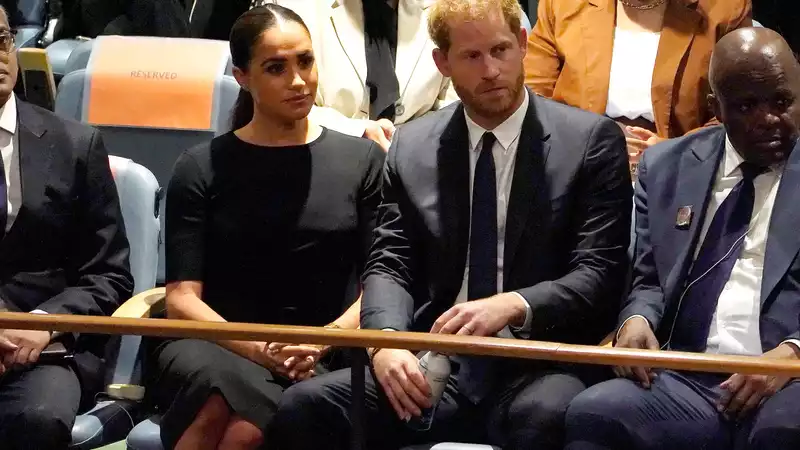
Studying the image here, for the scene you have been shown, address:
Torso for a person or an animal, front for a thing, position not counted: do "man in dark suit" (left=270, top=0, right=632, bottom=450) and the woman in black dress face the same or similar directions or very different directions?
same or similar directions

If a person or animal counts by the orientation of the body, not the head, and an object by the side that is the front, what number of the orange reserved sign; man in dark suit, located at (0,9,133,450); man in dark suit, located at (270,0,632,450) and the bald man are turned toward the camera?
4

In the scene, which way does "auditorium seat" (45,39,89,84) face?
toward the camera

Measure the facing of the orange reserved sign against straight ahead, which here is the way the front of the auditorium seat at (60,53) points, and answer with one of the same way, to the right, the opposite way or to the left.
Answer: the same way

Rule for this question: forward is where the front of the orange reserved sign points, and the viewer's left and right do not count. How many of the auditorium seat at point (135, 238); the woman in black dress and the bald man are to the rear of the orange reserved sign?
0

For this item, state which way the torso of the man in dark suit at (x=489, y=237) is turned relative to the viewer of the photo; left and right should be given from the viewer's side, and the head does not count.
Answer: facing the viewer

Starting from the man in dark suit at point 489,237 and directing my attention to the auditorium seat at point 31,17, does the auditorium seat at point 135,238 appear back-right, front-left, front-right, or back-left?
front-left

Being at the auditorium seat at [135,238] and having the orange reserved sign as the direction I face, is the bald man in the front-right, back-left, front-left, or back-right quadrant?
back-right

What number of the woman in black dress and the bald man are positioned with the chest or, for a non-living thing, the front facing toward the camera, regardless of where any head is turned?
2

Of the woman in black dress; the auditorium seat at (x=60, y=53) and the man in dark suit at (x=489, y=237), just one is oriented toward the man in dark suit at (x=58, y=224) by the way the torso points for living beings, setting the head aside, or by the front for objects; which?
the auditorium seat

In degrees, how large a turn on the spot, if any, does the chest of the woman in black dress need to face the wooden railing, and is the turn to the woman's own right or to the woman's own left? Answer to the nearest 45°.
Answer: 0° — they already face it

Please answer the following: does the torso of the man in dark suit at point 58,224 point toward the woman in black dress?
no

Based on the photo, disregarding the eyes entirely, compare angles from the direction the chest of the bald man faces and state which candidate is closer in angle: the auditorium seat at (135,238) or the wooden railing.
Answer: the wooden railing

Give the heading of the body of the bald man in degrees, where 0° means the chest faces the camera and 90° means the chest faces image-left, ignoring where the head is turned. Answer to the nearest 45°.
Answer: approximately 0°

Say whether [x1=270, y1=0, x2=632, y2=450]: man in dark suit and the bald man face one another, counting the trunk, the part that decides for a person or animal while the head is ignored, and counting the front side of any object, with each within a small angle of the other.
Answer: no

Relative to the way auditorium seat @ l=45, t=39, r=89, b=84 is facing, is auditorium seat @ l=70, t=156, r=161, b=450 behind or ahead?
ahead

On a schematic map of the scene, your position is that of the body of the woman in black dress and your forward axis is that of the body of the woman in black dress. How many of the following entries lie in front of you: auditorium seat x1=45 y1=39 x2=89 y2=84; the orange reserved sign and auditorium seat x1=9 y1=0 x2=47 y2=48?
0

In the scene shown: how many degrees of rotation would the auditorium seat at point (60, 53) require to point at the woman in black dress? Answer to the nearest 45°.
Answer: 0° — it already faces them

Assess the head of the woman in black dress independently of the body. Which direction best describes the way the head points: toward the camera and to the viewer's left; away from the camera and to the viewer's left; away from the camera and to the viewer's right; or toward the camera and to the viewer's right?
toward the camera and to the viewer's right

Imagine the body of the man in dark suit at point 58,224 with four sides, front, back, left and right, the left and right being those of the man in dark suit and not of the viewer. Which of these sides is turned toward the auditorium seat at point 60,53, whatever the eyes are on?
back

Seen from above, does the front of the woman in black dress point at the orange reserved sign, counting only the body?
no

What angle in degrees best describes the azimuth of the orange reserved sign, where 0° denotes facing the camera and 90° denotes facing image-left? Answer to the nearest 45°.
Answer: approximately 0°

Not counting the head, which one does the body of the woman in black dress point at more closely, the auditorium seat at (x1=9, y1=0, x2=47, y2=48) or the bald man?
the bald man
